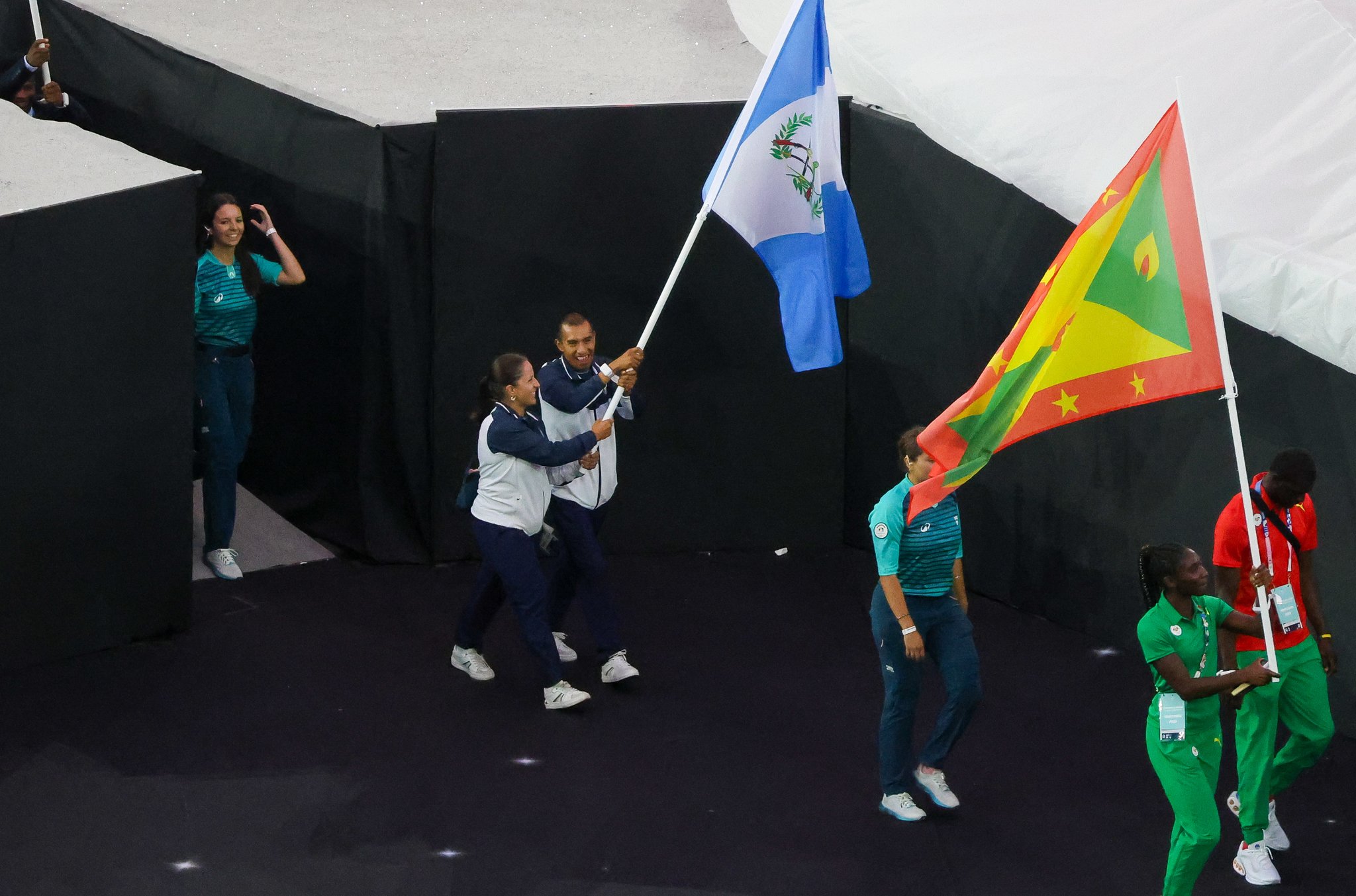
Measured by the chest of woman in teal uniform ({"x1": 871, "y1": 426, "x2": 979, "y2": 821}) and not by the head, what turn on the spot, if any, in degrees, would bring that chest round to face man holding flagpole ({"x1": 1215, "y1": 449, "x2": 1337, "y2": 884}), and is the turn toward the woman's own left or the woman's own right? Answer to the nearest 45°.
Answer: approximately 45° to the woman's own left

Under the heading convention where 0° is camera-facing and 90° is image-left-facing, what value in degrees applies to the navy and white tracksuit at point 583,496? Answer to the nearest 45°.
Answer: approximately 315°

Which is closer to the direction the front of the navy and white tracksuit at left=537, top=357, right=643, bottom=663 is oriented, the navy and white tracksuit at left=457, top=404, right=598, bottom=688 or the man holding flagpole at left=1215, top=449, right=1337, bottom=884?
the man holding flagpole

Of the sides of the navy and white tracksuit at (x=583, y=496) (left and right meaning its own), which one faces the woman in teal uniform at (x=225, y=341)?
back

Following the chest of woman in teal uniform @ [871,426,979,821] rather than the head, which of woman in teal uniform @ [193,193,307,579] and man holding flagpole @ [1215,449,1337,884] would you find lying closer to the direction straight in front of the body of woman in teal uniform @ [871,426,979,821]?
the man holding flagpole

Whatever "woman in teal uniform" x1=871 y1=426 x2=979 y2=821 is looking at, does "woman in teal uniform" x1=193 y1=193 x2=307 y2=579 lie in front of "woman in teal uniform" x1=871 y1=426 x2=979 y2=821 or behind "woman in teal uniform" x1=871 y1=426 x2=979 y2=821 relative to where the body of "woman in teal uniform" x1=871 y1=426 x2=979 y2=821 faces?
behind

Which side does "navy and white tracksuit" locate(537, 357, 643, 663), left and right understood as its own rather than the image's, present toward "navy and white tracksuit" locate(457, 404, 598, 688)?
right

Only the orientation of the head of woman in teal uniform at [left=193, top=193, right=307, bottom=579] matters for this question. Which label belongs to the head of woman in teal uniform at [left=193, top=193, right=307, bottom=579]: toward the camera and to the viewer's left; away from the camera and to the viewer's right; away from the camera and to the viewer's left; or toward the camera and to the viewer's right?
toward the camera and to the viewer's right

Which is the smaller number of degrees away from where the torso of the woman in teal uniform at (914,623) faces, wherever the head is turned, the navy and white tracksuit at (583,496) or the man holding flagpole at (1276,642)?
the man holding flagpole

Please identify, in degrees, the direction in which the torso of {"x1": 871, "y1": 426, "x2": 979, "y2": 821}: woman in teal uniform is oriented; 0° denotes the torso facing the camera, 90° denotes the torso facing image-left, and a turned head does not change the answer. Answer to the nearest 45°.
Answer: approximately 315°
